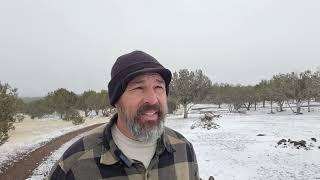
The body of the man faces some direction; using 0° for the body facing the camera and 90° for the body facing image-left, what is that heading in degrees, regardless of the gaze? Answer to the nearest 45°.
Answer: approximately 315°
